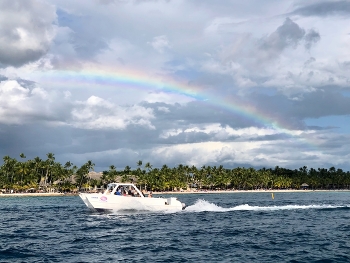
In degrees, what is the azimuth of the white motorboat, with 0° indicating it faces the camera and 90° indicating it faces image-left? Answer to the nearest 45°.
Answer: approximately 90°
